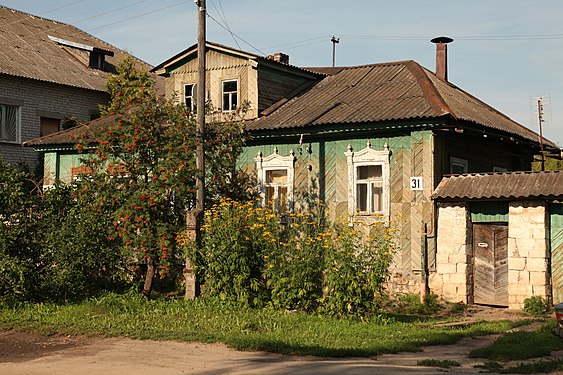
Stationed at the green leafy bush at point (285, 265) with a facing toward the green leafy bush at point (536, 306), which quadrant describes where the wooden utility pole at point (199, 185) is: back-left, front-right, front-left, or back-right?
back-left

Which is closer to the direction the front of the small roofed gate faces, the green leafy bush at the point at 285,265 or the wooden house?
the green leafy bush

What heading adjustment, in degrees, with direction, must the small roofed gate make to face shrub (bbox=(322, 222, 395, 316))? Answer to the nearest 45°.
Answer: approximately 45° to its right

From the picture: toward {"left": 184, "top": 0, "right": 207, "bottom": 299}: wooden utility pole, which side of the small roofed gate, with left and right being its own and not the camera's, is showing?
right

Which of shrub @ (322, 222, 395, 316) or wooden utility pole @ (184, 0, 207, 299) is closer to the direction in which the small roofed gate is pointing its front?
the shrub

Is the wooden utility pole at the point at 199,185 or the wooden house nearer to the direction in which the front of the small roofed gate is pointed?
the wooden utility pole

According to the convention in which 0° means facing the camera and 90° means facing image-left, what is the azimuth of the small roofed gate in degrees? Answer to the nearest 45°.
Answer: approximately 0°

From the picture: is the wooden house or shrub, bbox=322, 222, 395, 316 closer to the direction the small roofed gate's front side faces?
the shrub

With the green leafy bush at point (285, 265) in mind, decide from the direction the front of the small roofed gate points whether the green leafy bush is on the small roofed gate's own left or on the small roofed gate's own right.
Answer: on the small roofed gate's own right
